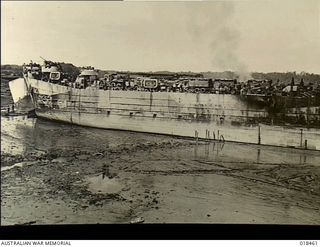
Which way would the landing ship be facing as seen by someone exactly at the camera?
facing to the left of the viewer
